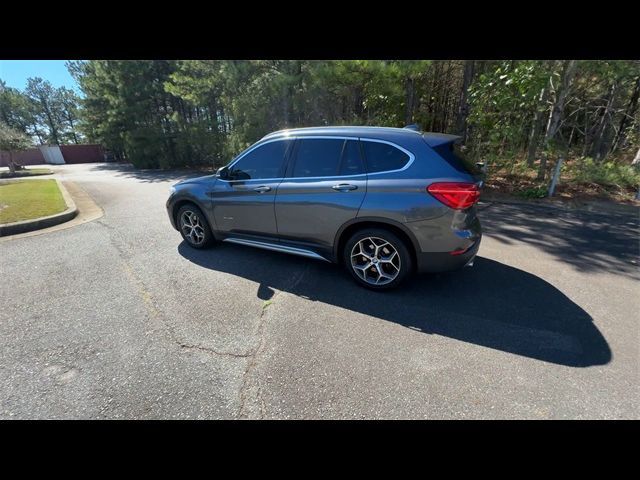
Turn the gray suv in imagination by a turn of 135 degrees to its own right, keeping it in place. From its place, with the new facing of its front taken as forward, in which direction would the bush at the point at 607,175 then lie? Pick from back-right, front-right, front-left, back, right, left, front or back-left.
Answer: front-left

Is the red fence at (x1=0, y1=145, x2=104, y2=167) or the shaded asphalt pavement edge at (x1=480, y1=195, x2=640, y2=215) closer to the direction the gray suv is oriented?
the red fence

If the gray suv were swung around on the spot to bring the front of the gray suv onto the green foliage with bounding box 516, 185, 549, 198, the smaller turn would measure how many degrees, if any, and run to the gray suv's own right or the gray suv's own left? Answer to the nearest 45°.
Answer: approximately 90° to the gray suv's own right

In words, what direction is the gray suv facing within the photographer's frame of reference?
facing away from the viewer and to the left of the viewer

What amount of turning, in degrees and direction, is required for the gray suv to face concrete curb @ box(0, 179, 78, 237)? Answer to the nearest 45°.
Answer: approximately 45° to its left

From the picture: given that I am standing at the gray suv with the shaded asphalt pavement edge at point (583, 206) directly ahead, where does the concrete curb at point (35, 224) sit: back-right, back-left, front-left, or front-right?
back-left

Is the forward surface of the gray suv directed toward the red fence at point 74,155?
yes
